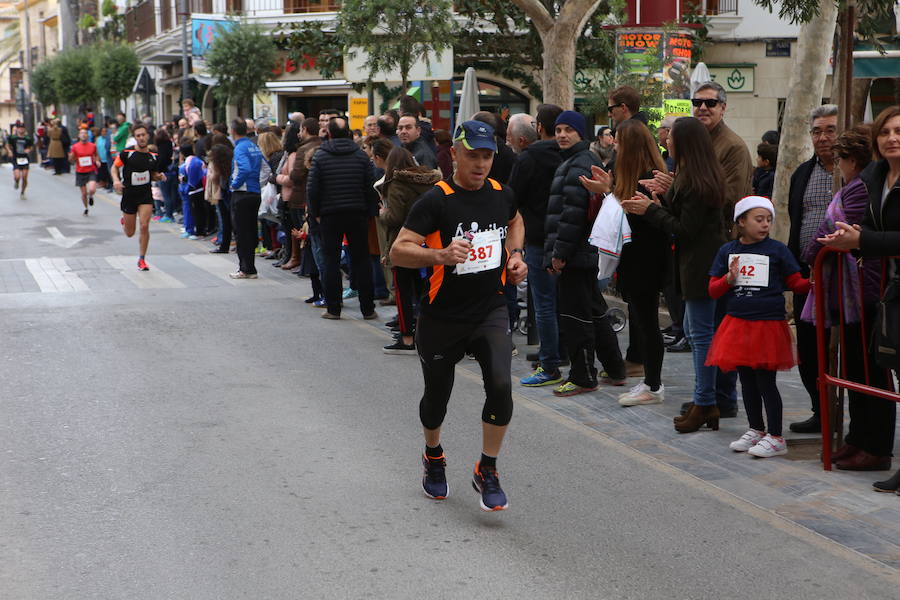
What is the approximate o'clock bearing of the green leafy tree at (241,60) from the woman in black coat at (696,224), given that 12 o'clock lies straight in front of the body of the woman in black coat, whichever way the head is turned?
The green leafy tree is roughly at 2 o'clock from the woman in black coat.

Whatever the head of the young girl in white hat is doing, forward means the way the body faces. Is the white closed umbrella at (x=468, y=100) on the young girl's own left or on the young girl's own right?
on the young girl's own right

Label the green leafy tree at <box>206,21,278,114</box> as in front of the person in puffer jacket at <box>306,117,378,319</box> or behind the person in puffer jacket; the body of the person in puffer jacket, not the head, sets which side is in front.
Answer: in front

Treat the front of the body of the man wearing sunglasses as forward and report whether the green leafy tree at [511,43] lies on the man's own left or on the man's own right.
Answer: on the man's own right

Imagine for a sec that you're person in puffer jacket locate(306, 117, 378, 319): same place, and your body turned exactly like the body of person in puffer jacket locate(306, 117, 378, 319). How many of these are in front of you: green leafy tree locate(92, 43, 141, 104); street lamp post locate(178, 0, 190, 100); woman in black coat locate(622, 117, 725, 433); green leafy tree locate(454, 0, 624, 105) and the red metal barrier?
3

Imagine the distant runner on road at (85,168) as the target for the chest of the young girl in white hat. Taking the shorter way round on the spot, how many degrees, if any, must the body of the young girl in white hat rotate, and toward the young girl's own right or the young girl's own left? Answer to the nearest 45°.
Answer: approximately 90° to the young girl's own right

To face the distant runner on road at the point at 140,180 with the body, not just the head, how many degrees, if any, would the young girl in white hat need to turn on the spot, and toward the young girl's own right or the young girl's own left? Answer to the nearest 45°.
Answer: approximately 90° to the young girl's own right

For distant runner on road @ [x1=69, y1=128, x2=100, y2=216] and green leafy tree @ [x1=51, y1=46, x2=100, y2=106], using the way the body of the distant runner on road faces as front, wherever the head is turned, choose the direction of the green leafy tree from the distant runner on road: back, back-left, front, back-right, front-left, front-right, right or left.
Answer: back

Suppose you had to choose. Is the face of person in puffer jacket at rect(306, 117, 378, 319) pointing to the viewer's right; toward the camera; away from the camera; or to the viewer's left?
away from the camera

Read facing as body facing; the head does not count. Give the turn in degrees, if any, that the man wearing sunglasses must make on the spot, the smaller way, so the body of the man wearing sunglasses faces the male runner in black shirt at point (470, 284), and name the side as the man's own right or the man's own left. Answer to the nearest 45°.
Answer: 0° — they already face them

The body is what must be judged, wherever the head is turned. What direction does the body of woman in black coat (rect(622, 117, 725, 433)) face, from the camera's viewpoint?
to the viewer's left

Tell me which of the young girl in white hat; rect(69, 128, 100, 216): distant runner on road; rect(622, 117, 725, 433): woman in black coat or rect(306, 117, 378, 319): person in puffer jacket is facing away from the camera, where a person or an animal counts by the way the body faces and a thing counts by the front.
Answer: the person in puffer jacket

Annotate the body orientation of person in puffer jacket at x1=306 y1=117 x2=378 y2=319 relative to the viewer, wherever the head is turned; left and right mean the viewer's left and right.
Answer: facing away from the viewer

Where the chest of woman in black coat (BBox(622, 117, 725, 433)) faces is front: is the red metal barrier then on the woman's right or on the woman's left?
on the woman's left

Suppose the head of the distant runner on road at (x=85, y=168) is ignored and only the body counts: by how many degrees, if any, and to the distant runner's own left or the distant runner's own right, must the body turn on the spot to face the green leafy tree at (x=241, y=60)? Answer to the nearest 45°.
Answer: approximately 135° to the distant runner's own left

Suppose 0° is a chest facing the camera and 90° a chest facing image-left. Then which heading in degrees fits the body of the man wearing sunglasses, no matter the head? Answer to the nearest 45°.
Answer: approximately 45°
